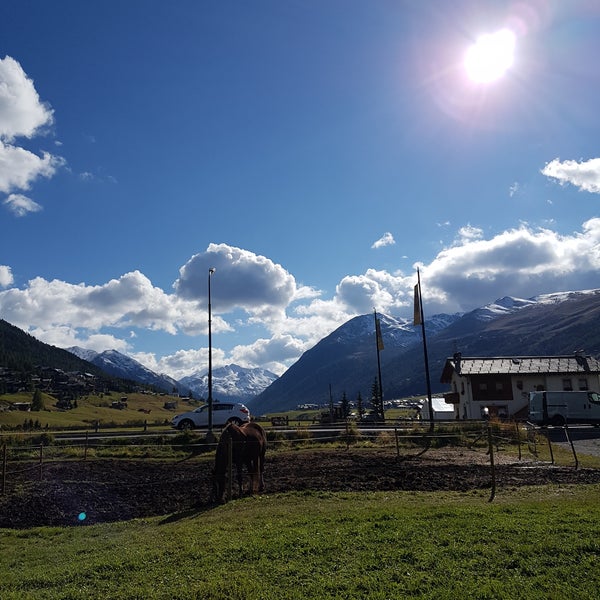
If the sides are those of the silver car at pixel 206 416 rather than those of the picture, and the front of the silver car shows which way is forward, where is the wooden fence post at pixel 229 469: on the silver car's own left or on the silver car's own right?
on the silver car's own left

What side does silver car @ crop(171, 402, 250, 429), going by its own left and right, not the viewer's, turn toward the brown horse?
left

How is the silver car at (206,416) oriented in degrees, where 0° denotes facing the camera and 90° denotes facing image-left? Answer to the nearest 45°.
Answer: approximately 90°

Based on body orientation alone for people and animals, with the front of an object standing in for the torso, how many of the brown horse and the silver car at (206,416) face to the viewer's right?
0

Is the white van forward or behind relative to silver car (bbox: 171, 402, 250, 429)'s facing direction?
behind
